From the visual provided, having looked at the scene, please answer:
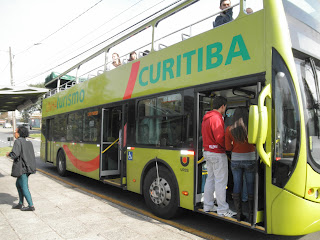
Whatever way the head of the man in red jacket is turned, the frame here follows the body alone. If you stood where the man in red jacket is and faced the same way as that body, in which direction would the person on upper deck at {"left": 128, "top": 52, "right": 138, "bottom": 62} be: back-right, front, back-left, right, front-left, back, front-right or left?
left

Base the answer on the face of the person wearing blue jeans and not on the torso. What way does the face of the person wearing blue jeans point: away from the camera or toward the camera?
away from the camera

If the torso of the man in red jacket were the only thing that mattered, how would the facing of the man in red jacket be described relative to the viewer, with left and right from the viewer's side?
facing away from the viewer and to the right of the viewer

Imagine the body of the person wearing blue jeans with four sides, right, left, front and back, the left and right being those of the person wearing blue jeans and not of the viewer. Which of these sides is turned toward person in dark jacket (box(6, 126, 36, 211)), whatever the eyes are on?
left

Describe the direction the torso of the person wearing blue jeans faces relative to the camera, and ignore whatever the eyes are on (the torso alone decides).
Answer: away from the camera

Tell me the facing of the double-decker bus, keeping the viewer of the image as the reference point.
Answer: facing the viewer and to the right of the viewer

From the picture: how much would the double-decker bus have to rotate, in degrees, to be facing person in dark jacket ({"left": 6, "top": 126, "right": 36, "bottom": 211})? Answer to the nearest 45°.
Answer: approximately 135° to its right

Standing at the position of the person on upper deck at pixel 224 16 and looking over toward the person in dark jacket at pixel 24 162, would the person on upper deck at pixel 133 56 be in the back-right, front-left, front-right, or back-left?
front-right
